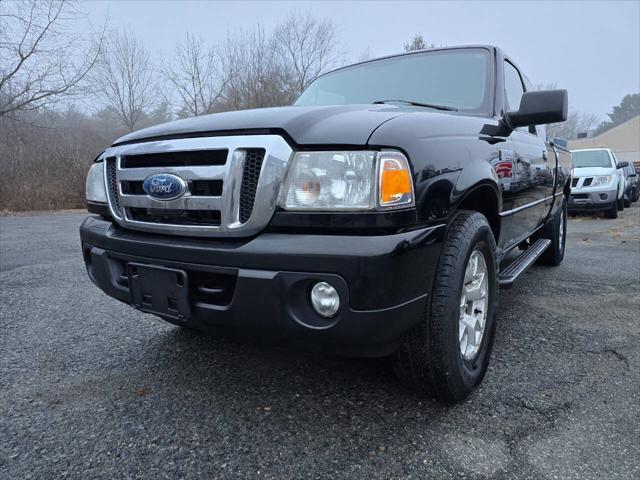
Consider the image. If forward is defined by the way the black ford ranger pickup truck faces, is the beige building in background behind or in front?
behind

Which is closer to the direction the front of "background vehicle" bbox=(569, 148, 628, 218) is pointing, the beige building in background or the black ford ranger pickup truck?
the black ford ranger pickup truck

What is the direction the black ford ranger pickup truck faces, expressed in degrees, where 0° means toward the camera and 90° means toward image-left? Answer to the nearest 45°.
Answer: approximately 45°

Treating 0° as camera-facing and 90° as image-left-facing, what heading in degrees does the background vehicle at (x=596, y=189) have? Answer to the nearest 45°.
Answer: approximately 0°

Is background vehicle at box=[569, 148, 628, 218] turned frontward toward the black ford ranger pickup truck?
yes

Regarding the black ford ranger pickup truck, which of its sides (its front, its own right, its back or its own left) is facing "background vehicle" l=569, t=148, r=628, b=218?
back

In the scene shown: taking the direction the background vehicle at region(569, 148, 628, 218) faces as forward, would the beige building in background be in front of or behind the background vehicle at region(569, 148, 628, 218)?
behind
